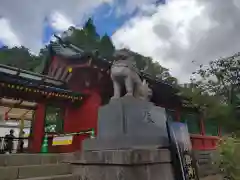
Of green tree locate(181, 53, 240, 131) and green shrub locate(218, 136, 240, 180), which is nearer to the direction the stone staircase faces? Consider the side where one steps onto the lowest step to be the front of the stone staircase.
the green shrub

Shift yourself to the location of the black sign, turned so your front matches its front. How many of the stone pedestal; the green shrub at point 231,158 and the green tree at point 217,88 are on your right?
1

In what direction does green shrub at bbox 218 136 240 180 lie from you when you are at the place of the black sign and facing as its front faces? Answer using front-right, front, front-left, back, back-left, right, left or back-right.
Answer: left

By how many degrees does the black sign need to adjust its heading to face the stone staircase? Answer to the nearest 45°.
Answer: approximately 135° to its right

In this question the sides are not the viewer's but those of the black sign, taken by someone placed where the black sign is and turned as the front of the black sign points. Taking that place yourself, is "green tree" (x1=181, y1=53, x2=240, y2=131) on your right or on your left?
on your left

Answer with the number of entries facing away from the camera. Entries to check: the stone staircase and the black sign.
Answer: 0

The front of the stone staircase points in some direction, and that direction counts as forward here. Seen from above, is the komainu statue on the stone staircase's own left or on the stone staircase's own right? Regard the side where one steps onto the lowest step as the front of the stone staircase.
on the stone staircase's own left

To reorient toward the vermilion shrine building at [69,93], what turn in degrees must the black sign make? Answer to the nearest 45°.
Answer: approximately 180°

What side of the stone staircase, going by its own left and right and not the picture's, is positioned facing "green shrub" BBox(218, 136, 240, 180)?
left

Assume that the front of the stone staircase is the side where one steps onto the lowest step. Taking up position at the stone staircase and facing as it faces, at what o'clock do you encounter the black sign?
The black sign is roughly at 10 o'clock from the stone staircase.

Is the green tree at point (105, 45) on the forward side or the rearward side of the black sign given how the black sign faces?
on the rearward side

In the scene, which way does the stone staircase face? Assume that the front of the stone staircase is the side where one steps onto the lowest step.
toward the camera
